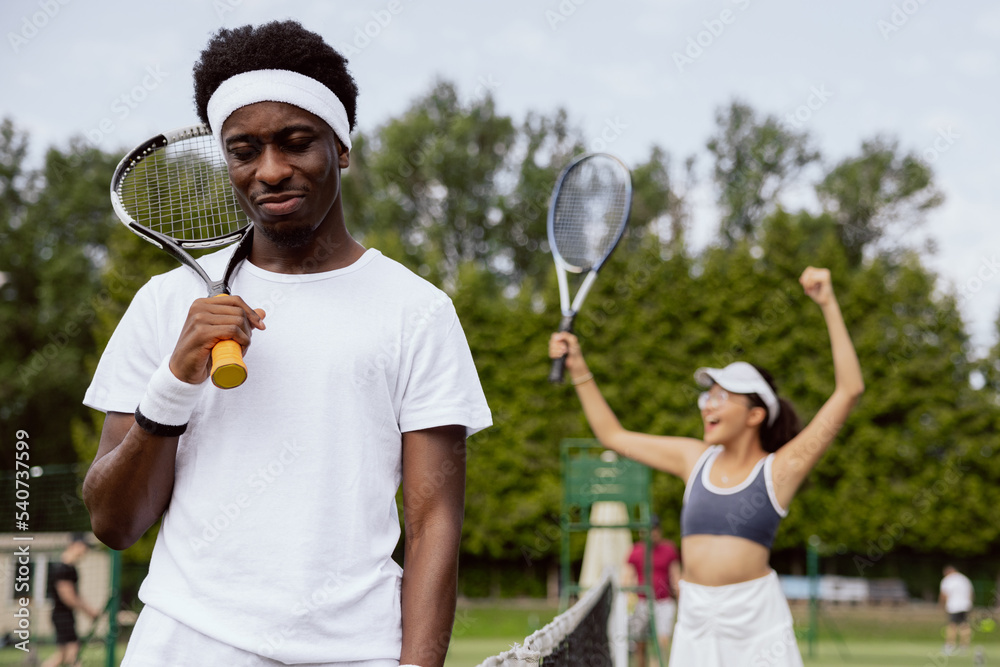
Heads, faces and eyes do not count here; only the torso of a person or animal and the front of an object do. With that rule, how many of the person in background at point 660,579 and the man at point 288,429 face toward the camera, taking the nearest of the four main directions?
2

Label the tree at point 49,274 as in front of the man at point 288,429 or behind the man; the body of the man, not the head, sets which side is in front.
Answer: behind

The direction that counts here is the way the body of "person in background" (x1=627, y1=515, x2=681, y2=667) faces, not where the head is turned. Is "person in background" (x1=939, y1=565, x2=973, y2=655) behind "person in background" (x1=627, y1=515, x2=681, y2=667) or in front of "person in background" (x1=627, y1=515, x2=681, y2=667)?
behind

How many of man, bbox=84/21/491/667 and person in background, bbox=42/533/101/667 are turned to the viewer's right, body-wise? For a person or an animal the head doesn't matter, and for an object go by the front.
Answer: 1

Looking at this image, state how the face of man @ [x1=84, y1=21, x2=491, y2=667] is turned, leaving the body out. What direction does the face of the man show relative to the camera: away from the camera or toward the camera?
toward the camera

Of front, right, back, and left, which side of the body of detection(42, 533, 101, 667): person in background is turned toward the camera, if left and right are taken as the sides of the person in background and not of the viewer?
right

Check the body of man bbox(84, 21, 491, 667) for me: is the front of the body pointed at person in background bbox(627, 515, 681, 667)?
no

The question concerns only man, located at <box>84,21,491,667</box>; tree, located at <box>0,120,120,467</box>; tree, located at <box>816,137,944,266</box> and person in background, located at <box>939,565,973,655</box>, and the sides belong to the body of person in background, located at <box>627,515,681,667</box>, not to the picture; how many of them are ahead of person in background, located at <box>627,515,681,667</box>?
1

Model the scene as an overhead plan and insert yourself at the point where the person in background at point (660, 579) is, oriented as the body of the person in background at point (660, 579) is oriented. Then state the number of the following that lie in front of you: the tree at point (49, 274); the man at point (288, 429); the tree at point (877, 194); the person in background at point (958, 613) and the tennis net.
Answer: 2

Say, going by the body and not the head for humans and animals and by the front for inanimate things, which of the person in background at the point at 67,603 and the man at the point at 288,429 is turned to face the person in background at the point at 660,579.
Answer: the person in background at the point at 67,603

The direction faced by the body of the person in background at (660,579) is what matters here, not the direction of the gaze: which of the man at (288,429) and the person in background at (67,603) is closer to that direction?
the man

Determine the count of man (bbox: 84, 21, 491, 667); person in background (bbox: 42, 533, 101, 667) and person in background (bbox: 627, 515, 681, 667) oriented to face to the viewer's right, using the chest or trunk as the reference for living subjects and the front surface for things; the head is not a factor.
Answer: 1

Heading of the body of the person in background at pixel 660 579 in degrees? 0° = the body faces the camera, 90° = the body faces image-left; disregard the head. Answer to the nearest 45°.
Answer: approximately 0°

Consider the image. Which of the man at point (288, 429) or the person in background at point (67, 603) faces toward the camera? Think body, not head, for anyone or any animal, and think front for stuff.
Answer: the man

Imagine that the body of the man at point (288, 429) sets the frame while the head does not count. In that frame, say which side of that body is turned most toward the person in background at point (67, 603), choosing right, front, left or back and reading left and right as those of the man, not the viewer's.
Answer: back

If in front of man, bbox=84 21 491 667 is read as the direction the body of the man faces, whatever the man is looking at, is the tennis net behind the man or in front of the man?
behind

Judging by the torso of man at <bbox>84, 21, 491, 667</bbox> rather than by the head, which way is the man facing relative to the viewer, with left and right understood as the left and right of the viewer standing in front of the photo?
facing the viewer

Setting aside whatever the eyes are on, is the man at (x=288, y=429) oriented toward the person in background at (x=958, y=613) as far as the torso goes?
no
